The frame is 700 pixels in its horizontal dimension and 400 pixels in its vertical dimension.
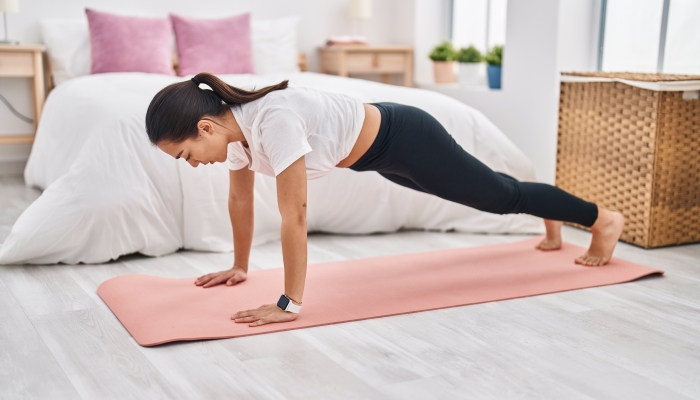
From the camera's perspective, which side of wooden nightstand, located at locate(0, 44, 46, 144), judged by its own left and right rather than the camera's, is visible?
front

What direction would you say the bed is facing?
toward the camera

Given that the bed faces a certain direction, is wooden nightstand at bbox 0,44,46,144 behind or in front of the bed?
behind

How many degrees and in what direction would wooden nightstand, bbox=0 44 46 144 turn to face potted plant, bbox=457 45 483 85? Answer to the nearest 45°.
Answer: approximately 90° to its left

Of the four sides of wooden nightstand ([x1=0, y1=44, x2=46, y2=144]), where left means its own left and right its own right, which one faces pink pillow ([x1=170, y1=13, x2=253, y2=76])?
left

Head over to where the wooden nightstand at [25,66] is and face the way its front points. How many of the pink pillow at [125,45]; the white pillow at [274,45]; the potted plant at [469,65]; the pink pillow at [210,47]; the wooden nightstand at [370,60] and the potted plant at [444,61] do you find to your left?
6

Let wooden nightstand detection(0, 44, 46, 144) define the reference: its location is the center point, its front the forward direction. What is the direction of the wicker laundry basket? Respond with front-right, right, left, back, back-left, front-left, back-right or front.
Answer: front-left

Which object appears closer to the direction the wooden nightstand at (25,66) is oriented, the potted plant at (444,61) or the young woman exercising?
the young woman exercising

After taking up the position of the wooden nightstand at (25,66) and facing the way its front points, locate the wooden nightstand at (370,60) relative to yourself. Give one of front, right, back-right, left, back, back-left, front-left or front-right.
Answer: left

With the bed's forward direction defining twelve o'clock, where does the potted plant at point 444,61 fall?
The potted plant is roughly at 7 o'clock from the bed.

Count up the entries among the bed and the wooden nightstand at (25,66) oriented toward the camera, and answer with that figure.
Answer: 2

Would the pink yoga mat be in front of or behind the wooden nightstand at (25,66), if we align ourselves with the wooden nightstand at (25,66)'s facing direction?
in front
